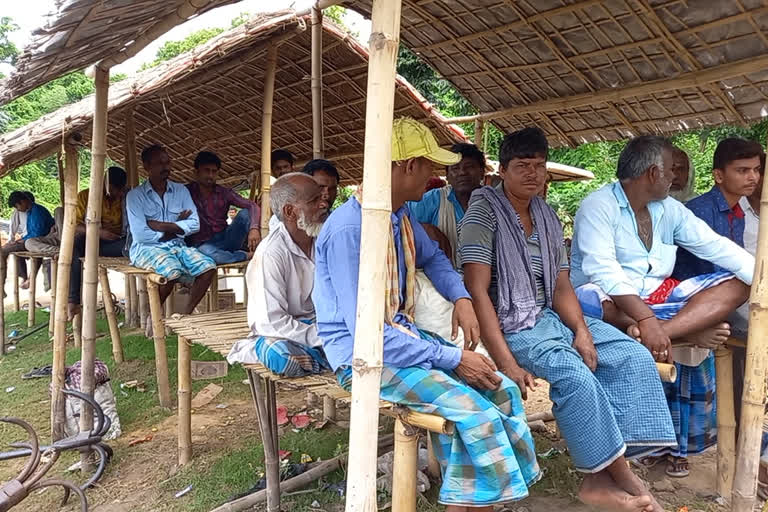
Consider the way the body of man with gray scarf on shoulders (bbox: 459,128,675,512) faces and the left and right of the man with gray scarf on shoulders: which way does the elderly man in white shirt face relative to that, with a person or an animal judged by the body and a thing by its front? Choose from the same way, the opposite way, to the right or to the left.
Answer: to the left

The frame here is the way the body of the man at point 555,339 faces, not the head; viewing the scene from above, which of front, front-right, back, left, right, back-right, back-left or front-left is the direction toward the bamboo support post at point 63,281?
back-right

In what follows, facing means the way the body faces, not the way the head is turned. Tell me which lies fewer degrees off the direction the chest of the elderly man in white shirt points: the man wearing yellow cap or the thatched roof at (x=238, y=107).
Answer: the man wearing yellow cap

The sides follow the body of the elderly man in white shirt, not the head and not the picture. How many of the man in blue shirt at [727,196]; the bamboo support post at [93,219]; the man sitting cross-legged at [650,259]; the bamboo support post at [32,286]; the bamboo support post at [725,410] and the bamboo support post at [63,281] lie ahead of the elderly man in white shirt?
3

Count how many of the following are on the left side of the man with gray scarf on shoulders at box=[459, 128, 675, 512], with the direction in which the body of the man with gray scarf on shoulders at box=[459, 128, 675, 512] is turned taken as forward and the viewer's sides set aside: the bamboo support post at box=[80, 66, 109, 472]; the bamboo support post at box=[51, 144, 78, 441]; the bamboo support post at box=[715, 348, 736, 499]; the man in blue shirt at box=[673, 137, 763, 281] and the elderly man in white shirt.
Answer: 2

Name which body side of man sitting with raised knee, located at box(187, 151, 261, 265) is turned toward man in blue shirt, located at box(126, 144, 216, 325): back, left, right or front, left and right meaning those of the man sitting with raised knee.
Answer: right

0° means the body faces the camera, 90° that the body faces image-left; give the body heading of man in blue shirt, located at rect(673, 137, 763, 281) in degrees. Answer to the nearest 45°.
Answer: approximately 315°

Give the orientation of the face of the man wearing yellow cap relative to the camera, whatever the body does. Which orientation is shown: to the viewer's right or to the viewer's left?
to the viewer's right

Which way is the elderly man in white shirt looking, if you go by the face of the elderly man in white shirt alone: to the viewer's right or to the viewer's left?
to the viewer's right

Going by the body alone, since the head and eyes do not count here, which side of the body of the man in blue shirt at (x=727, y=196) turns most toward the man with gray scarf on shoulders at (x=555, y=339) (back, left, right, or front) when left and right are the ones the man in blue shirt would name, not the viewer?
right

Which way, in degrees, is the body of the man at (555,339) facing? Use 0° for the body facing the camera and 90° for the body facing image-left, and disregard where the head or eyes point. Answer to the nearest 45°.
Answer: approximately 315°
